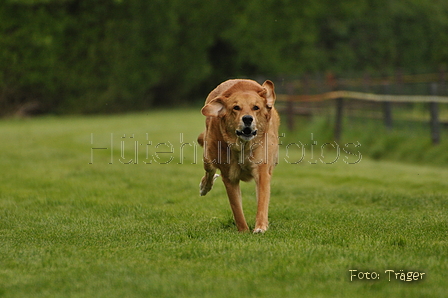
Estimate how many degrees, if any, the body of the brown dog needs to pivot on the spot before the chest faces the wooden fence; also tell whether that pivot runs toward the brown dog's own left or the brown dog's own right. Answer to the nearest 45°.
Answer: approximately 180°

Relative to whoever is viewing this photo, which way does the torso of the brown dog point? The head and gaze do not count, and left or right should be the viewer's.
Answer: facing the viewer
